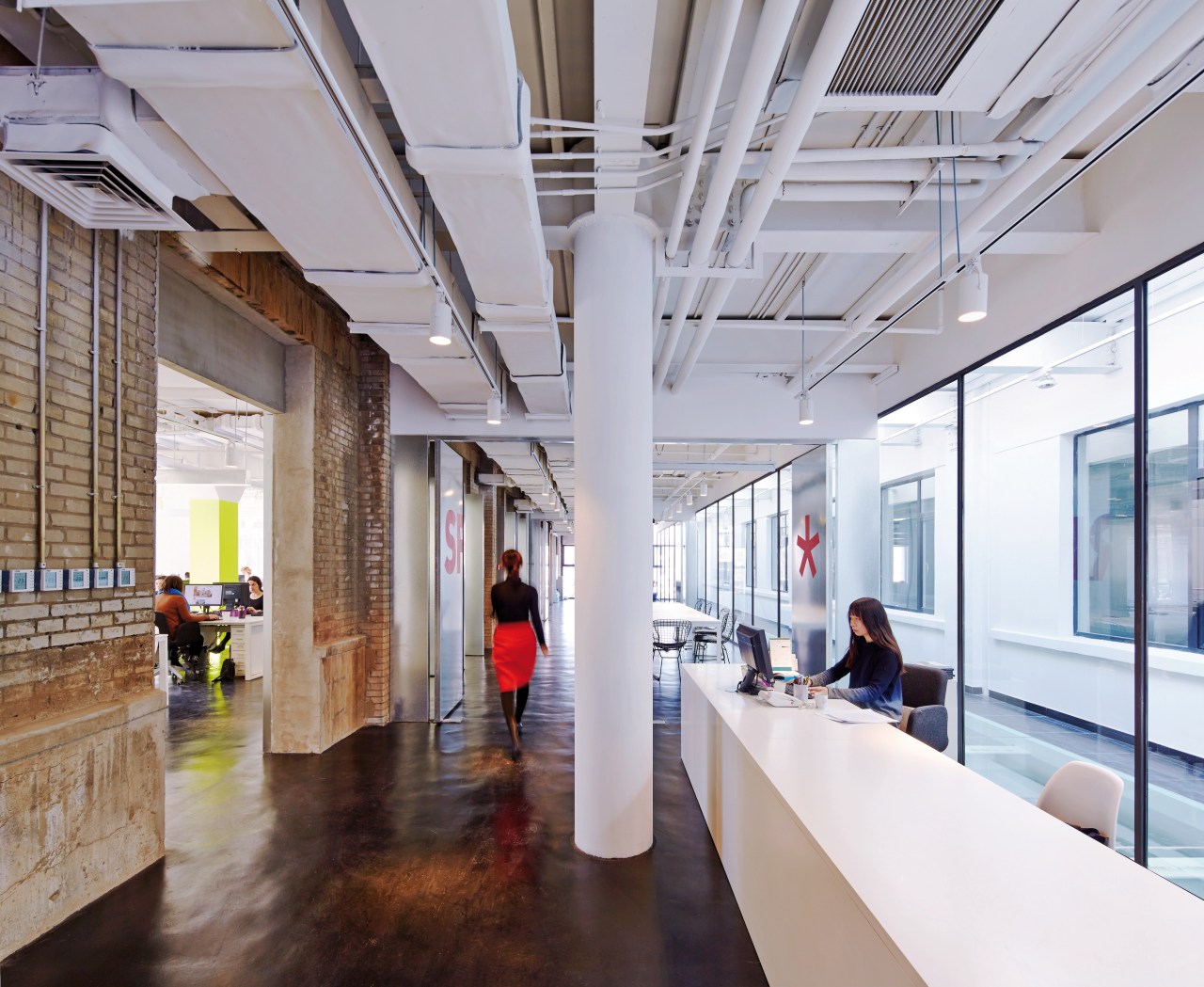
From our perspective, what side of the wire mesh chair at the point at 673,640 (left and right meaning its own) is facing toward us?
back

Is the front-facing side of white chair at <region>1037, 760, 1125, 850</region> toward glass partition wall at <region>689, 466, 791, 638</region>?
no

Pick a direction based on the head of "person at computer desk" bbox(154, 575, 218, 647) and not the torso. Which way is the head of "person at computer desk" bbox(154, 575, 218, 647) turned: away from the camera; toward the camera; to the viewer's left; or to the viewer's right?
away from the camera

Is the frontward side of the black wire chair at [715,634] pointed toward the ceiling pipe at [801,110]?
no

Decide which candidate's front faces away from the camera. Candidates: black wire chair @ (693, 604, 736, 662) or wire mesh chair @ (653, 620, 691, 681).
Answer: the wire mesh chair

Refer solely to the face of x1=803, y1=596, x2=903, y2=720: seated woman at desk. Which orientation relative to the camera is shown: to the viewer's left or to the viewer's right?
to the viewer's left

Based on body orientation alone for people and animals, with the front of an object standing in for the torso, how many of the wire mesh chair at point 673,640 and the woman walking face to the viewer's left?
0

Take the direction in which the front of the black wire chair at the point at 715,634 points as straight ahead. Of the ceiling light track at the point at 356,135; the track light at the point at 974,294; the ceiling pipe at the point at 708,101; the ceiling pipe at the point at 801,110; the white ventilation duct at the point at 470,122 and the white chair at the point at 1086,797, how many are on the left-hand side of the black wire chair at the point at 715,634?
6

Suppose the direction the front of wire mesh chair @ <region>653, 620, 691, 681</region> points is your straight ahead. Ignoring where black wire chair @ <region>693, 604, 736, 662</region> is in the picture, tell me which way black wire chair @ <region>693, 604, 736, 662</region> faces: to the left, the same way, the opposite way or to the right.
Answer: to the left

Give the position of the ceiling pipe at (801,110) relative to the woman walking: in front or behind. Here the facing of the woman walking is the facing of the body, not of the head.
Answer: behind

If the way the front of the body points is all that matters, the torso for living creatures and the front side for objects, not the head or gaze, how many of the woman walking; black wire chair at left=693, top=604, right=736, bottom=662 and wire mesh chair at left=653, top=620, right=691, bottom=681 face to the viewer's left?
1

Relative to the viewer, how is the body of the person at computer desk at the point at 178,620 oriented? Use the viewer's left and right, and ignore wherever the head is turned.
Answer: facing away from the viewer and to the right of the viewer

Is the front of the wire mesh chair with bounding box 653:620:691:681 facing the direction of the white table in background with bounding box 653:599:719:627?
yes

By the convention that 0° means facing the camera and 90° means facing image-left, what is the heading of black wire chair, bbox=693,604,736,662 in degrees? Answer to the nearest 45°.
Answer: approximately 90°

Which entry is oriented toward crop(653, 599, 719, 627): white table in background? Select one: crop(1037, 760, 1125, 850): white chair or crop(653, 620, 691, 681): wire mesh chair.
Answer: the wire mesh chair

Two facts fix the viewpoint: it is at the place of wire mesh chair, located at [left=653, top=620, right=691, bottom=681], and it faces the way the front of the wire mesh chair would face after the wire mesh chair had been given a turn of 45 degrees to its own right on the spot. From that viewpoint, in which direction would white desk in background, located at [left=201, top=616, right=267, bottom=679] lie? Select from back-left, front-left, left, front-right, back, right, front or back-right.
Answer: back-left

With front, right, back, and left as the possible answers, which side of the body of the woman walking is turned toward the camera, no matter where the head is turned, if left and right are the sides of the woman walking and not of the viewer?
back
